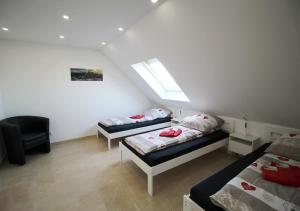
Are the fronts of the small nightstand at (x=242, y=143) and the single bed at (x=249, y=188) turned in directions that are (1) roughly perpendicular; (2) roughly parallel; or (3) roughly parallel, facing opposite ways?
roughly parallel

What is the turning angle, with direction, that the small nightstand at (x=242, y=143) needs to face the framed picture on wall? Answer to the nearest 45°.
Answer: approximately 45° to its right

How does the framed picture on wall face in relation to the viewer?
toward the camera

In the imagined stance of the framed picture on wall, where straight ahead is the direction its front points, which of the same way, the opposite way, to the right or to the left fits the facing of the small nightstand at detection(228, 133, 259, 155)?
to the right

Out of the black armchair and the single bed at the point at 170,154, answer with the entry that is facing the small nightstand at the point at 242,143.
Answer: the black armchair

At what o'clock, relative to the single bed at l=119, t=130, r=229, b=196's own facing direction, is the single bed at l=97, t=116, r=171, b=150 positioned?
the single bed at l=97, t=116, r=171, b=150 is roughly at 3 o'clock from the single bed at l=119, t=130, r=229, b=196.

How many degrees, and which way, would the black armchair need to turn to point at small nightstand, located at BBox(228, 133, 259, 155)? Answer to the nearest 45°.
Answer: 0° — it already faces it

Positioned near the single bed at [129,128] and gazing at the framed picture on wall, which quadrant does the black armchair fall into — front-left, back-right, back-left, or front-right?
front-left

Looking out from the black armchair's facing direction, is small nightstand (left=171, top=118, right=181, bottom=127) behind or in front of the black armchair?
in front

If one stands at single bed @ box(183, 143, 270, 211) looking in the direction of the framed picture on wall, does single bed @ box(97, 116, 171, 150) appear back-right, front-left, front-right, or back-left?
front-right

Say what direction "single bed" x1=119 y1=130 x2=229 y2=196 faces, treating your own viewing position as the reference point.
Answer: facing the viewer and to the left of the viewer

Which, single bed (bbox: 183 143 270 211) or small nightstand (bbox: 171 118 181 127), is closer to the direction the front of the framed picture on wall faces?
the single bed

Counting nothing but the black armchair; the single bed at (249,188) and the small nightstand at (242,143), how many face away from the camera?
0

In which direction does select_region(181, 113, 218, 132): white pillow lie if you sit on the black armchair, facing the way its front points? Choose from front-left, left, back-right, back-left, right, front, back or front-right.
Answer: front

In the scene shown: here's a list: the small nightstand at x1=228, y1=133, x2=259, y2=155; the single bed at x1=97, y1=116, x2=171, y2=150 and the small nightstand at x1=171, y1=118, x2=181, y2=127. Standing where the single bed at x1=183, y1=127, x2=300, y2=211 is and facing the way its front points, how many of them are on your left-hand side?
0

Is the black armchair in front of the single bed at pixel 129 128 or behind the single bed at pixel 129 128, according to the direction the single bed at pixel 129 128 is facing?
in front

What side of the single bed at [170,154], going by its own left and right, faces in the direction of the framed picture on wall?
right

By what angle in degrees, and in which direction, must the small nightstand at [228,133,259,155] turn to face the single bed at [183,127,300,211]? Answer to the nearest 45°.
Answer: approximately 45° to its left

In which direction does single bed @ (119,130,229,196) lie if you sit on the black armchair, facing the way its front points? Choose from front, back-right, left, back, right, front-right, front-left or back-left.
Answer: front

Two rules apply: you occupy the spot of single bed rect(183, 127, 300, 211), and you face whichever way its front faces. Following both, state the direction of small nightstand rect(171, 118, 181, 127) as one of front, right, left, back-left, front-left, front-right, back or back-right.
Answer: right
